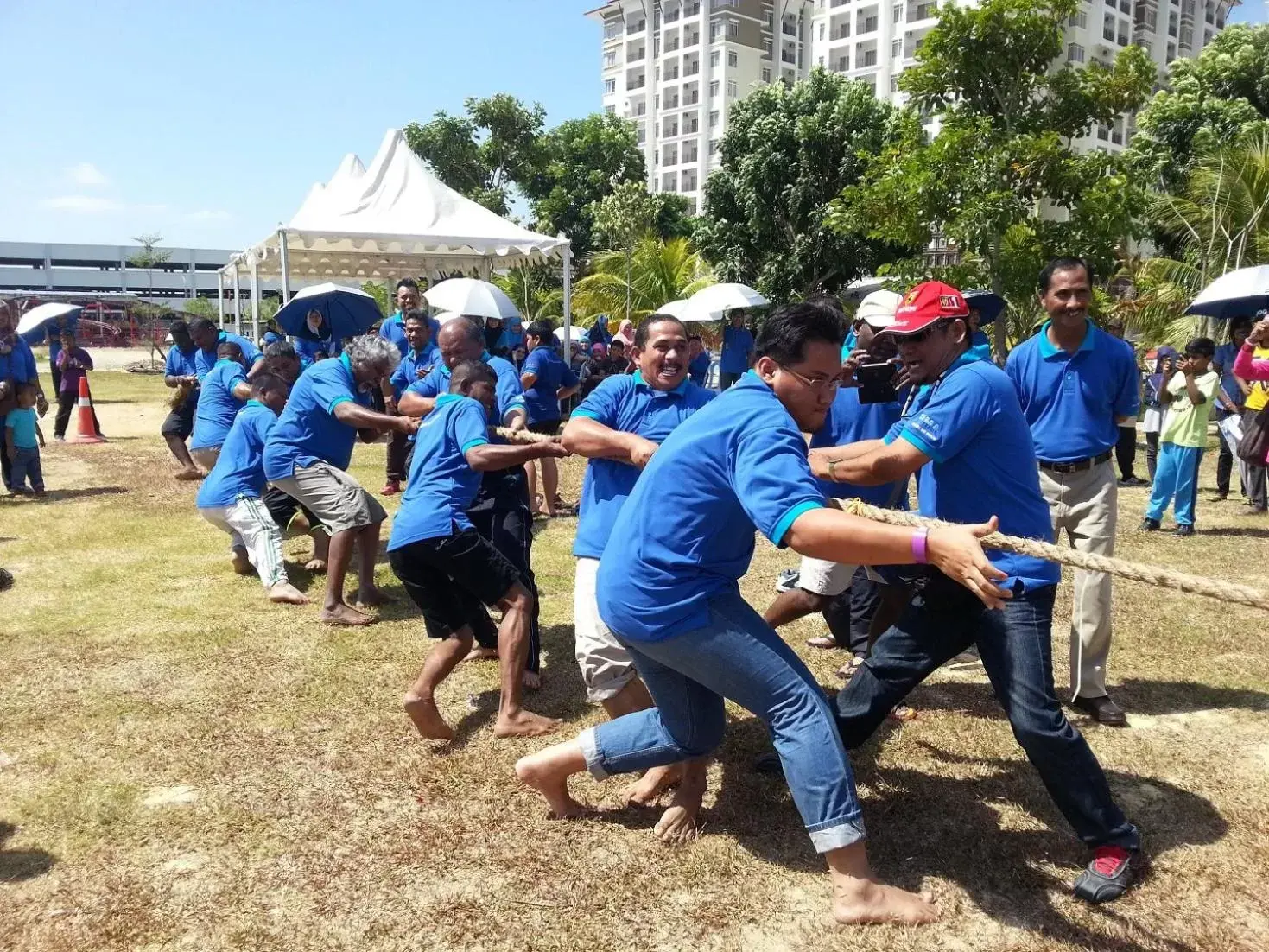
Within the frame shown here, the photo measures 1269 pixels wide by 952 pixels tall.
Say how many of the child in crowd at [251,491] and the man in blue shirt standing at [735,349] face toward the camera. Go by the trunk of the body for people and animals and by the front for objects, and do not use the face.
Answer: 1

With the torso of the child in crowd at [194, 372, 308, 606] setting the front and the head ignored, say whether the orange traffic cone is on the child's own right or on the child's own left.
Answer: on the child's own left

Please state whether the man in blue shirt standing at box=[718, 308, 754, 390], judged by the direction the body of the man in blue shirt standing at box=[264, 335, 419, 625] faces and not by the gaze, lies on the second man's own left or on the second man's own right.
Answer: on the second man's own left

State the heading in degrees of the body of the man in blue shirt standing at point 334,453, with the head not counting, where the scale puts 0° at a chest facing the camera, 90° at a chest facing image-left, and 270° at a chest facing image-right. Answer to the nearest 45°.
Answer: approximately 270°

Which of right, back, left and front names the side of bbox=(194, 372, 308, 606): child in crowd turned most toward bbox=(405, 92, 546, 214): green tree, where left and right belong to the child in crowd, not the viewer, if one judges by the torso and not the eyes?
left

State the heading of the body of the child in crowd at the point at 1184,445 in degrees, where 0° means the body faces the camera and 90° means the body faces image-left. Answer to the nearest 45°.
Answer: approximately 45°

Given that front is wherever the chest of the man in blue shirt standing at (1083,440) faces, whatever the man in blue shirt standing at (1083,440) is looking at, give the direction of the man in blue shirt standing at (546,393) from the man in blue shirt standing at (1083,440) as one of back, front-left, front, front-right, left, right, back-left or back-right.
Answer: back-right

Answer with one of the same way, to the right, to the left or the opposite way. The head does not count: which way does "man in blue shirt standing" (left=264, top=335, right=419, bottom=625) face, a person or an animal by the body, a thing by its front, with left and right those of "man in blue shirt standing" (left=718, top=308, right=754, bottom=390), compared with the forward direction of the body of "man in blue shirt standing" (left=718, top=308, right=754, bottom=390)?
to the left

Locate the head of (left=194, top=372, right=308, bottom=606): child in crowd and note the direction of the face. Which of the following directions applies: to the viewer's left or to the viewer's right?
to the viewer's right

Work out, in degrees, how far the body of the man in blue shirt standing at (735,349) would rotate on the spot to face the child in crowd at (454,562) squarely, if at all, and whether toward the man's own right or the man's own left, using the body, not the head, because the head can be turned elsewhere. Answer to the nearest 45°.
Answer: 0° — they already face them

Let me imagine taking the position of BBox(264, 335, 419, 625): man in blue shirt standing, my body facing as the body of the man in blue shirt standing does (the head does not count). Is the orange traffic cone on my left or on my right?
on my left

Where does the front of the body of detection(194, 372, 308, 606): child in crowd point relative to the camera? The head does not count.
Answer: to the viewer's right

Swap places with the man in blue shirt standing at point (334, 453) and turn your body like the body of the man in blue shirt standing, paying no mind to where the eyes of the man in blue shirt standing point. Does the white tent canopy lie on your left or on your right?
on your left

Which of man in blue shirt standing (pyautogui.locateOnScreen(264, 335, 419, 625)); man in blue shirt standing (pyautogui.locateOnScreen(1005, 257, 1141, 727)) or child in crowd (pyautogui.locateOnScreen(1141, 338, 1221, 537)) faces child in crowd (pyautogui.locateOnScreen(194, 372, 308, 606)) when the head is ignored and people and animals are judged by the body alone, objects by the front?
child in crowd (pyautogui.locateOnScreen(1141, 338, 1221, 537))
